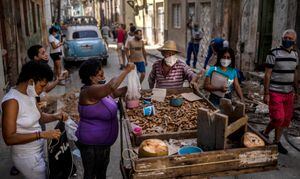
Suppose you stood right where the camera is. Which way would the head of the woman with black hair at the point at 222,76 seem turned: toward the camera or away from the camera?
toward the camera

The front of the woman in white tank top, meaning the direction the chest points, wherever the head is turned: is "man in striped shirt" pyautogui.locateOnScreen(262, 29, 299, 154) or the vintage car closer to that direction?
the man in striped shirt

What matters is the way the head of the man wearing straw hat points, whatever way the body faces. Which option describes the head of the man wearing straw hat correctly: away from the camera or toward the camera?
toward the camera

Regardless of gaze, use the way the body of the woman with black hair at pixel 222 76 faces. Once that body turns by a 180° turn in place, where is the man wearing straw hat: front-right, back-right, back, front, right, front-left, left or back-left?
left

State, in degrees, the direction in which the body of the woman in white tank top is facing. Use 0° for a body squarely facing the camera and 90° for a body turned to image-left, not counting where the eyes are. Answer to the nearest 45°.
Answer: approximately 270°

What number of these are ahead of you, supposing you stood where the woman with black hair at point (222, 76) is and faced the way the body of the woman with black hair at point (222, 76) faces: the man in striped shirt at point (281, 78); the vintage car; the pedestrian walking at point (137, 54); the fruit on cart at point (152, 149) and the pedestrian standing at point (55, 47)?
1

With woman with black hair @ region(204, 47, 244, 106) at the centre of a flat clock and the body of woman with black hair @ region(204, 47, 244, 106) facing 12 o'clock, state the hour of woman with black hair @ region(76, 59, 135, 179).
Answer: woman with black hair @ region(76, 59, 135, 179) is roughly at 1 o'clock from woman with black hair @ region(204, 47, 244, 106).

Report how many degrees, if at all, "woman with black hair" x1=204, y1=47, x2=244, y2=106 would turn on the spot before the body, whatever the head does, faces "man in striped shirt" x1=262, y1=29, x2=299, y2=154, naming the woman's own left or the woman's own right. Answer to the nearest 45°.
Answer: approximately 135° to the woman's own left

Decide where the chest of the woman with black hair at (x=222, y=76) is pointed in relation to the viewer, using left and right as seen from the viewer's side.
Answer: facing the viewer

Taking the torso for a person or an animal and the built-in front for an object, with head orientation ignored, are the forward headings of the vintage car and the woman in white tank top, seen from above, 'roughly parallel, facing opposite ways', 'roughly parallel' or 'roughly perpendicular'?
roughly perpendicular
